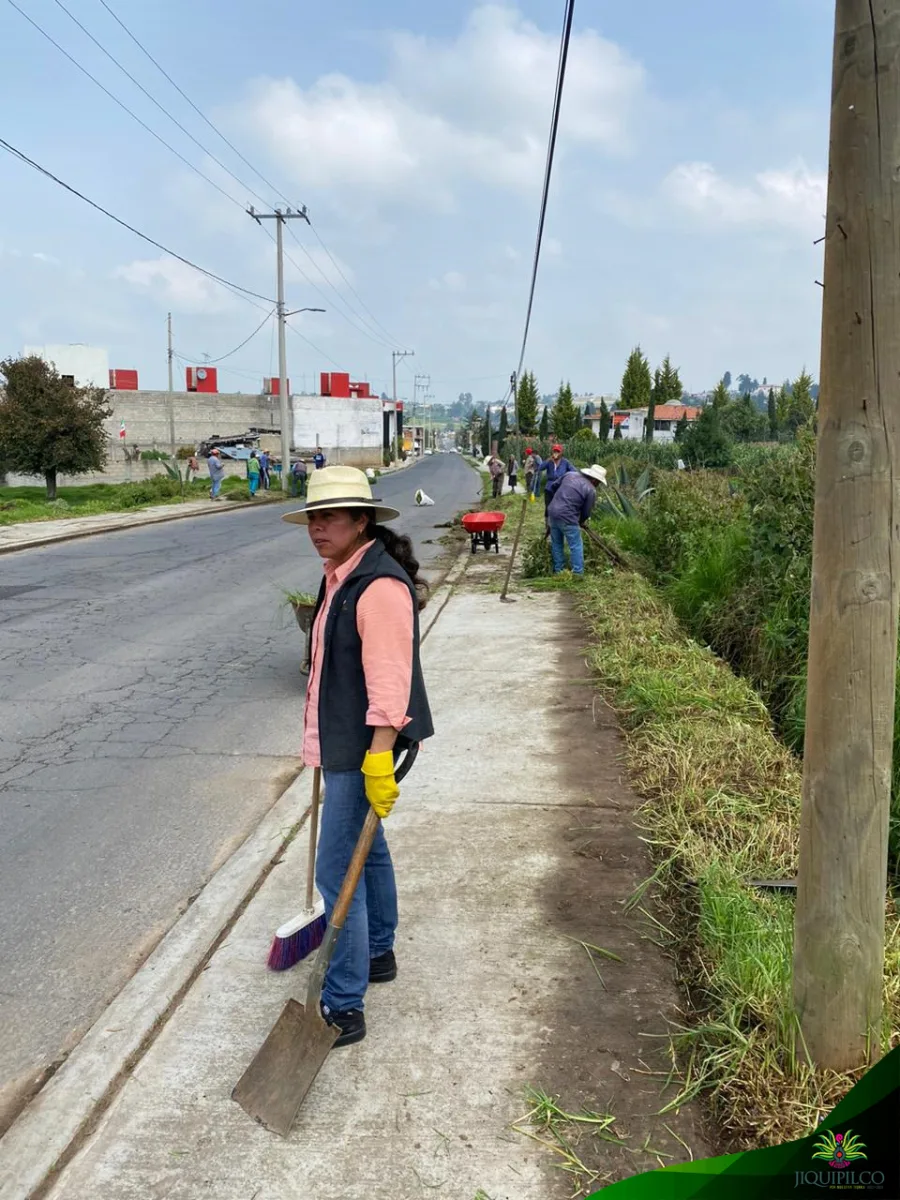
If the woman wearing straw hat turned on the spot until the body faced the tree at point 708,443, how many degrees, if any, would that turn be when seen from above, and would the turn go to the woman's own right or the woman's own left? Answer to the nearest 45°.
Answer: approximately 135° to the woman's own right

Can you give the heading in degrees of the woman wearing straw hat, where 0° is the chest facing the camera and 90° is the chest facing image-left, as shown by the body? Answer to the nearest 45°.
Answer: approximately 45°

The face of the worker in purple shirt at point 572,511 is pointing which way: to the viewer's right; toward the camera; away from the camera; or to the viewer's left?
to the viewer's right

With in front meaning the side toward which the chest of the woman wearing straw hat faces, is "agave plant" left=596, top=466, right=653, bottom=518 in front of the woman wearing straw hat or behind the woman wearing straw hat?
behind

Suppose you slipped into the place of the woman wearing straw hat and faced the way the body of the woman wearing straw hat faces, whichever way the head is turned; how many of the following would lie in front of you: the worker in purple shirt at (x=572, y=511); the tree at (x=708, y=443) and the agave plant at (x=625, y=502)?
0

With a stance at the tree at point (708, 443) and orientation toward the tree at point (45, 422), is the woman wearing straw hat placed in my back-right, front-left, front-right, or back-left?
front-left

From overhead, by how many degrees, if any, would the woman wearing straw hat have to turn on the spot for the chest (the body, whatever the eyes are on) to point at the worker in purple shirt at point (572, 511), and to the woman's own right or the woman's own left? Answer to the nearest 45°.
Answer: approximately 135° to the woman's own right

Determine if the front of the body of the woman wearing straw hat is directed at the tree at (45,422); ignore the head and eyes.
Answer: no
